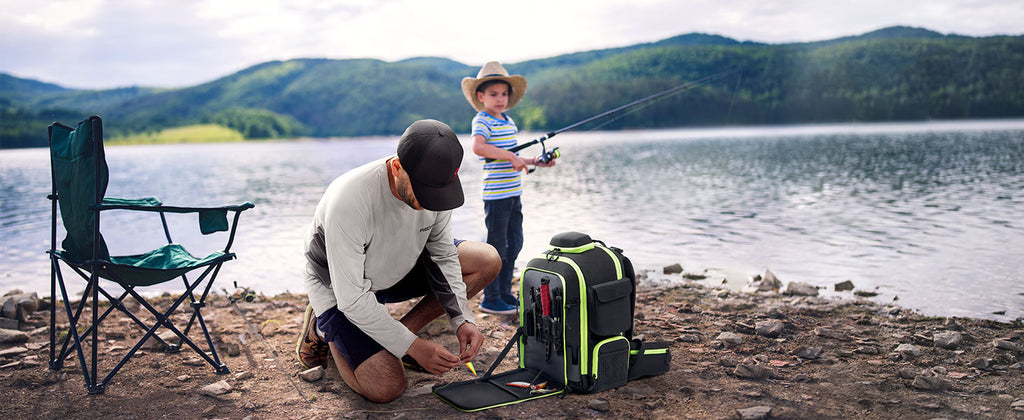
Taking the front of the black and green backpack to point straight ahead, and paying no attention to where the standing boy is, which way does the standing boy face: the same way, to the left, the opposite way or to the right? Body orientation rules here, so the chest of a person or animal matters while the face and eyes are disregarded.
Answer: to the left

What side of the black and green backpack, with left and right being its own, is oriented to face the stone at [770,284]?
back

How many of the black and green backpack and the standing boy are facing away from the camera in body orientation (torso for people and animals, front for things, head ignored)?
0

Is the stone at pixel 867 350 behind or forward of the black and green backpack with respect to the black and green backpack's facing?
behind

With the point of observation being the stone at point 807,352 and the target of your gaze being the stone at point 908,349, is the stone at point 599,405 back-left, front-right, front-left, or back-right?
back-right

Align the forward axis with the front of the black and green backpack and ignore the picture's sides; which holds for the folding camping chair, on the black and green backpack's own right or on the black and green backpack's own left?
on the black and green backpack's own right

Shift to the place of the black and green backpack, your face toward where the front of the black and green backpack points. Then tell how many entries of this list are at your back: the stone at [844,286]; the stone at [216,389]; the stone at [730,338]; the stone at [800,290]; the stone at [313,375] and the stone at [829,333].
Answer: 4

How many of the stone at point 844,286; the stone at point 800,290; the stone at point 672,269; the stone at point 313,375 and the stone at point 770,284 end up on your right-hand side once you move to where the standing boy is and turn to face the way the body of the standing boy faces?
1

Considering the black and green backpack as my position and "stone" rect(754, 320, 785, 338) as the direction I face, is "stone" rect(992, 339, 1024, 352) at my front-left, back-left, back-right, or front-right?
front-right

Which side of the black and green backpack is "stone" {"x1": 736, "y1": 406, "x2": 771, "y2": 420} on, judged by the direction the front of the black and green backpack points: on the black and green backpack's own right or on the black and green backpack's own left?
on the black and green backpack's own left

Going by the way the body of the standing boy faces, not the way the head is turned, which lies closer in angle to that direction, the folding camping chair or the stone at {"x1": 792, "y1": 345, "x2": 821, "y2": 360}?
the stone

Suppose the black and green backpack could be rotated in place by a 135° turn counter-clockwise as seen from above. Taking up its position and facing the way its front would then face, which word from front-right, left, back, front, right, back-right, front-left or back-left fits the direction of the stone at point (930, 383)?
front

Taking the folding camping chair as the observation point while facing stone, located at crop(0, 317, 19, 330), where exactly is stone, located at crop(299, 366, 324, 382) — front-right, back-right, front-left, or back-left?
back-right

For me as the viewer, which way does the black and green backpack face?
facing the viewer and to the left of the viewer

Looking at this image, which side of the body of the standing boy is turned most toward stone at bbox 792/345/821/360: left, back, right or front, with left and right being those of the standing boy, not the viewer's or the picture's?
front

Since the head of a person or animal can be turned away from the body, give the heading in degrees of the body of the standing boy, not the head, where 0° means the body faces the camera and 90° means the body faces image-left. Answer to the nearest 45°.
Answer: approximately 315°
